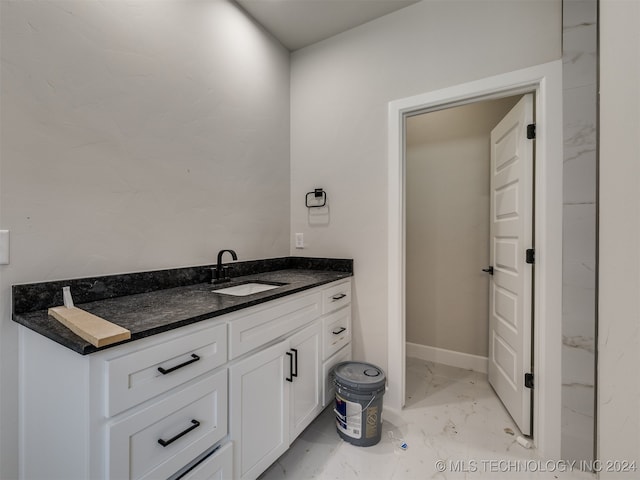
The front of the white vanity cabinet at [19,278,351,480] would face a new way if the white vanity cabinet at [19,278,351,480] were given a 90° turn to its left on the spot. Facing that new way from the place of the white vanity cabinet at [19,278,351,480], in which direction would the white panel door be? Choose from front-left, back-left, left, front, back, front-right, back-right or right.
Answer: front-right

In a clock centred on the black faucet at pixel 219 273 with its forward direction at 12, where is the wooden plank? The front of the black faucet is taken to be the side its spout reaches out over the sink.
The wooden plank is roughly at 2 o'clock from the black faucet.

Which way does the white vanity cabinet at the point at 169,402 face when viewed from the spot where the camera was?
facing the viewer and to the right of the viewer

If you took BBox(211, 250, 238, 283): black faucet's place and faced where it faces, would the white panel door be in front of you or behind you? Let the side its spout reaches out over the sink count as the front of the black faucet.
in front
